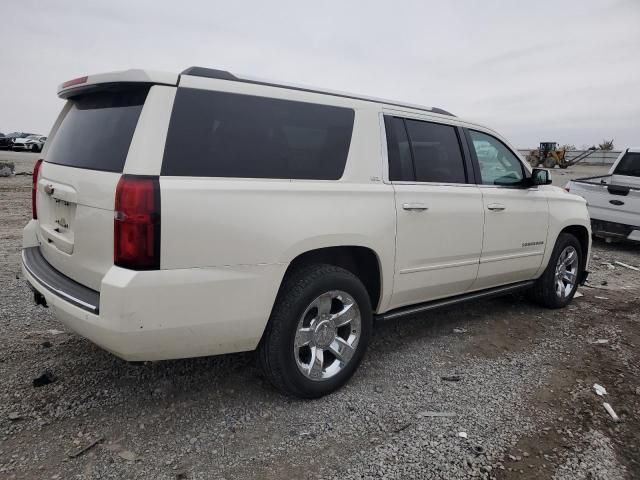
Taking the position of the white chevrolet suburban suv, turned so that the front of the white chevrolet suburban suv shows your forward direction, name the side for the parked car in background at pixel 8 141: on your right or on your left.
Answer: on your left

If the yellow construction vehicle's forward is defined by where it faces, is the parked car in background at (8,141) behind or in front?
behind

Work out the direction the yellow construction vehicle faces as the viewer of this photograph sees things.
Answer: facing to the right of the viewer

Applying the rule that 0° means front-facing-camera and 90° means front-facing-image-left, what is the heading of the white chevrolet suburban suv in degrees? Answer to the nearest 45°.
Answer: approximately 225°

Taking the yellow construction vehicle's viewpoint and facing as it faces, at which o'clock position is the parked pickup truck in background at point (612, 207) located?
The parked pickup truck in background is roughly at 3 o'clock from the yellow construction vehicle.

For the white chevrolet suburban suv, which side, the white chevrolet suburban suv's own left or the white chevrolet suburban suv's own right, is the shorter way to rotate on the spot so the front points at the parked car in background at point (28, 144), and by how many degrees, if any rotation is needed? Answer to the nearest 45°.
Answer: approximately 90° to the white chevrolet suburban suv's own left
